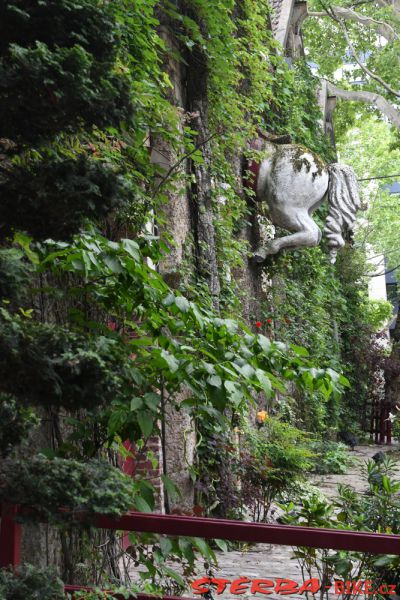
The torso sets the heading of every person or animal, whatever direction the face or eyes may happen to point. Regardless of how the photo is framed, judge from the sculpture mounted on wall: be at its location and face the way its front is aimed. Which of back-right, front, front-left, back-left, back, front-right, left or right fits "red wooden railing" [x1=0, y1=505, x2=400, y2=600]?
left

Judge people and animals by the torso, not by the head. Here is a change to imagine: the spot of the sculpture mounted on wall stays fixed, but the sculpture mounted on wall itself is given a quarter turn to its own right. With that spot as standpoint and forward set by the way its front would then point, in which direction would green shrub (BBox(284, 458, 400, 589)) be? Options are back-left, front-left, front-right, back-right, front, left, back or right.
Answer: back

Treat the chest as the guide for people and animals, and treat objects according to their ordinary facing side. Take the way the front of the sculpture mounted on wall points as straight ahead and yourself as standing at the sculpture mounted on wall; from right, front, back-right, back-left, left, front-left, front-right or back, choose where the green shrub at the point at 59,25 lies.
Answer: left

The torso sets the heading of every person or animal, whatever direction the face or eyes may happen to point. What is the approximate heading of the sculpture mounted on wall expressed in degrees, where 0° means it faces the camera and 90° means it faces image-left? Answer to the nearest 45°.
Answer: approximately 90°

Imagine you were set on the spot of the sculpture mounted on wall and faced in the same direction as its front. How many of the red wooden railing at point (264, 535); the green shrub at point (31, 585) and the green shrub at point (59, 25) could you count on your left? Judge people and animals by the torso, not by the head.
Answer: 3

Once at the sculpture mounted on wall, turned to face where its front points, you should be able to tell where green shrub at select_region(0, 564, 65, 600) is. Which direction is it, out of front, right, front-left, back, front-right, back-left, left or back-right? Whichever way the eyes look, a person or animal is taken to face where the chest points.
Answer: left
